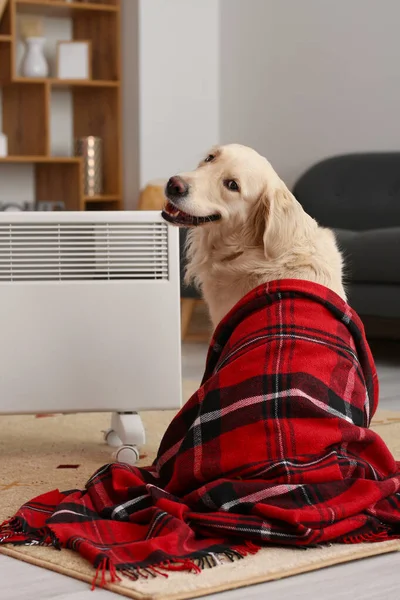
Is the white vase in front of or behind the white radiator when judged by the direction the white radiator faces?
behind

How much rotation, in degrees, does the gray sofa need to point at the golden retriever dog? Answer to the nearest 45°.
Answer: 0° — it already faces it

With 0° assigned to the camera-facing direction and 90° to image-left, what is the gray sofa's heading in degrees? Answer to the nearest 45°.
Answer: approximately 0°

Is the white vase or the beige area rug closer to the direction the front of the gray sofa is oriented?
the beige area rug

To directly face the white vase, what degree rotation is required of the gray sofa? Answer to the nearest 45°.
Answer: approximately 135° to its right

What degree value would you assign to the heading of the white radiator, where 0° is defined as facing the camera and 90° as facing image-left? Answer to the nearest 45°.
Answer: approximately 0°

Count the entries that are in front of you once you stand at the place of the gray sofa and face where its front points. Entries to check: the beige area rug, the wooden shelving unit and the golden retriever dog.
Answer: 2

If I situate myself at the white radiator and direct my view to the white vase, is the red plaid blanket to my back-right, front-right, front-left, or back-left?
back-right

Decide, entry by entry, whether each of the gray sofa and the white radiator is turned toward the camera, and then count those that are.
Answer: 2
